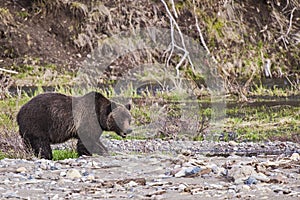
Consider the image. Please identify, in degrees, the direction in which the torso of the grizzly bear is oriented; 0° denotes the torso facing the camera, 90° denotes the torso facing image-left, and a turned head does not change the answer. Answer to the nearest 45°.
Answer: approximately 270°
